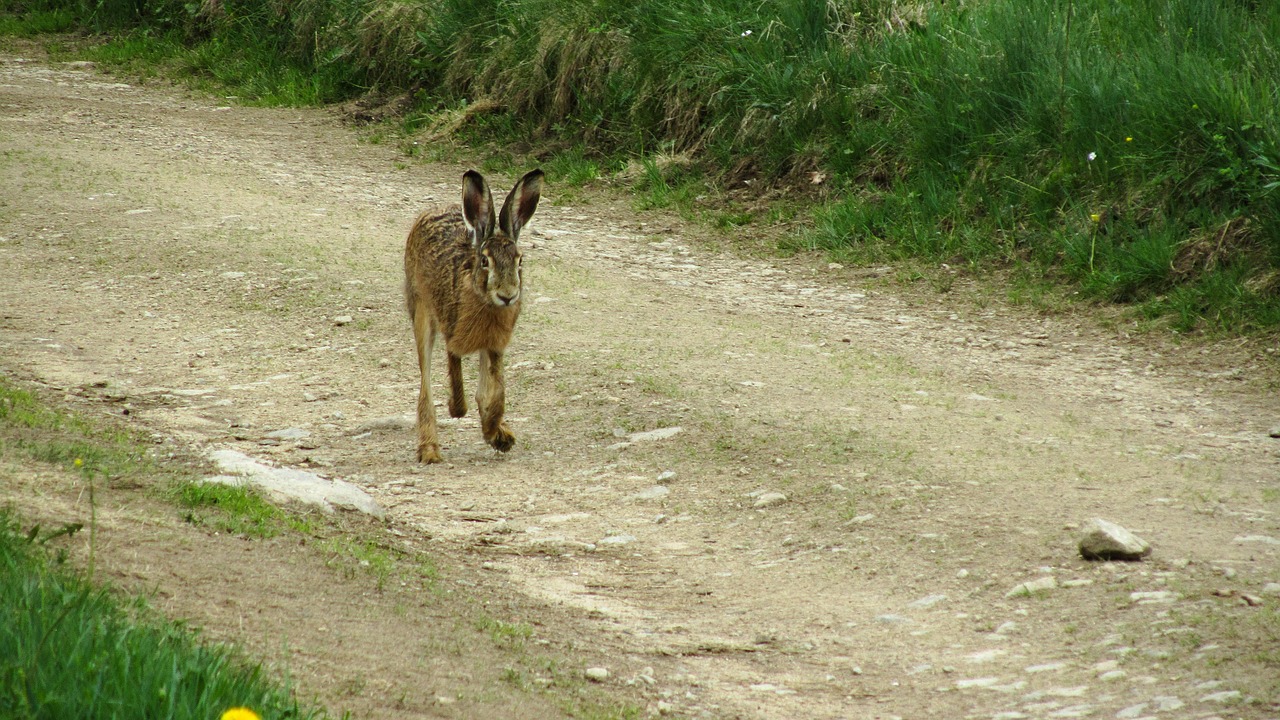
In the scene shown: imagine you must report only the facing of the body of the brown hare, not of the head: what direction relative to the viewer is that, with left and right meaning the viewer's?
facing the viewer and to the right of the viewer

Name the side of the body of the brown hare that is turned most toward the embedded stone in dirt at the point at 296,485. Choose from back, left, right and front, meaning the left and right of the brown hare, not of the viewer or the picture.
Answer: right

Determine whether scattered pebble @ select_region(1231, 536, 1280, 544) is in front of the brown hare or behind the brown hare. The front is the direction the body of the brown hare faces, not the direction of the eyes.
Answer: in front

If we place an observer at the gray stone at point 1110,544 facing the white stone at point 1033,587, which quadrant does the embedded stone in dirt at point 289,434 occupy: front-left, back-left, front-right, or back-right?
front-right

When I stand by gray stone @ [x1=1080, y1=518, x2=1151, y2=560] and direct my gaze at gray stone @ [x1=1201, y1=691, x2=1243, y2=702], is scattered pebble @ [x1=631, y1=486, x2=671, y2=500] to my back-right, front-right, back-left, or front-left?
back-right

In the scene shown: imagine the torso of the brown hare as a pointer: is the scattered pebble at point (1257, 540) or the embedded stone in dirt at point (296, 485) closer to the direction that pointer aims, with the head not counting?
the scattered pebble

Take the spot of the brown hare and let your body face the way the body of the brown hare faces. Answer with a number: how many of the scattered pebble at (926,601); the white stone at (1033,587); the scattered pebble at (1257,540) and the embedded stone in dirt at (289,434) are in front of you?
3

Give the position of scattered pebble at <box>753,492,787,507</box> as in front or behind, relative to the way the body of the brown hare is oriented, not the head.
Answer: in front
